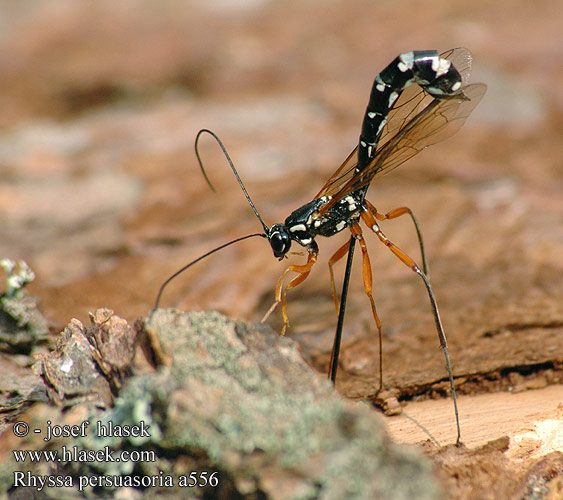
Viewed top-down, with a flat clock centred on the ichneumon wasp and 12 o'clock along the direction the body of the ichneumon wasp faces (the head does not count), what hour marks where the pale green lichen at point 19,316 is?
The pale green lichen is roughly at 12 o'clock from the ichneumon wasp.

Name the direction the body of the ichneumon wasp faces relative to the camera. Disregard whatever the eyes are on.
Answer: to the viewer's left
